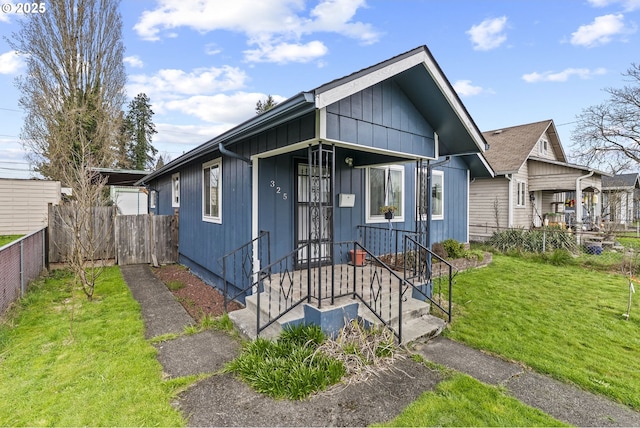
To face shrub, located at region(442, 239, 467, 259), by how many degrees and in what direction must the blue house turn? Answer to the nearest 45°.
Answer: approximately 90° to its left

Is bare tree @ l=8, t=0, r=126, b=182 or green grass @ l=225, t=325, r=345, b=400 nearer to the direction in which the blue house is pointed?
the green grass

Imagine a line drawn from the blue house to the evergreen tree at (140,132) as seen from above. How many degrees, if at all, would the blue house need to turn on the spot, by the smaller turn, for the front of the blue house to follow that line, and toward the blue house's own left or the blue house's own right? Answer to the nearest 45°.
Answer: approximately 180°

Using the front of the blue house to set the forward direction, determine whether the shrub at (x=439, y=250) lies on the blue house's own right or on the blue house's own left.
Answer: on the blue house's own left

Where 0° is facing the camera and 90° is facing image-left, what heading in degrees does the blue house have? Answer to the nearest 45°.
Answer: approximately 315°

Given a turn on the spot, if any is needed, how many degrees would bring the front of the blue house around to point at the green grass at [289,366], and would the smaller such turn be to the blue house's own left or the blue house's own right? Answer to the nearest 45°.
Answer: approximately 45° to the blue house's own right

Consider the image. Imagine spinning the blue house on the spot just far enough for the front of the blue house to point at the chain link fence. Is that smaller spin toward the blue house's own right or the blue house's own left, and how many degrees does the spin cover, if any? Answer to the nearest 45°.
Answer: approximately 135° to the blue house's own right

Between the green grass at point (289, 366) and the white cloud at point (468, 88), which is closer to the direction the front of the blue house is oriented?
the green grass

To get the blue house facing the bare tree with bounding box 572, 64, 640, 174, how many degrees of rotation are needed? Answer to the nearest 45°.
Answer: approximately 90° to its left

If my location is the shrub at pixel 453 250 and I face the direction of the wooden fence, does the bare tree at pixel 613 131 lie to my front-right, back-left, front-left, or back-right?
back-right
